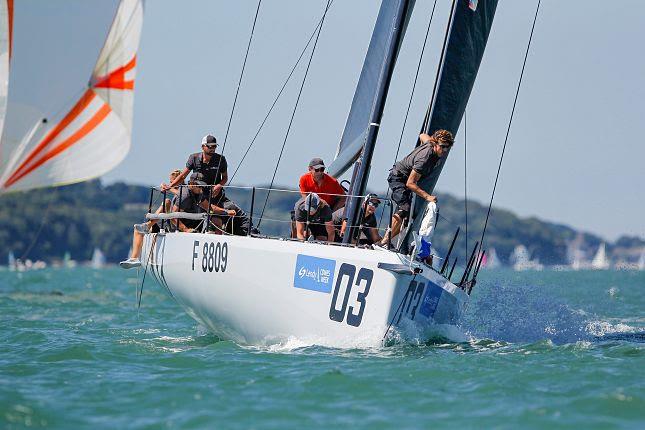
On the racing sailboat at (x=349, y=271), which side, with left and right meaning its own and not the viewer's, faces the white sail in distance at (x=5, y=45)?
back

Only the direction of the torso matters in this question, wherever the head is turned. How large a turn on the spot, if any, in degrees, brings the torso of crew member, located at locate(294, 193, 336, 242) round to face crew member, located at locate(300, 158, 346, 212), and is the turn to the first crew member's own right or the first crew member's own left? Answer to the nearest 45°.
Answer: approximately 180°

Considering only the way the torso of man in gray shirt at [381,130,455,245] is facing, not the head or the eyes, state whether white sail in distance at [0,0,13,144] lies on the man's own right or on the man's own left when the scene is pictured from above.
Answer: on the man's own right

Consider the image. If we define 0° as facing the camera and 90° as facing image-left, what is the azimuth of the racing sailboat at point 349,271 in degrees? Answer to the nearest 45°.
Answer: approximately 315°

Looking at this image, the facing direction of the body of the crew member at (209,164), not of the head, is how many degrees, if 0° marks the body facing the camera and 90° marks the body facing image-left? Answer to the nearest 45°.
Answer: approximately 0°
